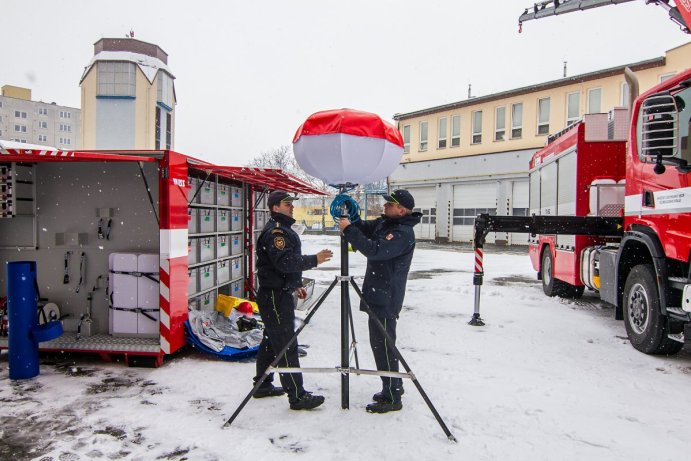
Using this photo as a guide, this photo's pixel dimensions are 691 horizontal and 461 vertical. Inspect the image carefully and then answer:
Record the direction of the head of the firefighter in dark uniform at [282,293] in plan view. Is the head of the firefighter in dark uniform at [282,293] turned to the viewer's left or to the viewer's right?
to the viewer's right

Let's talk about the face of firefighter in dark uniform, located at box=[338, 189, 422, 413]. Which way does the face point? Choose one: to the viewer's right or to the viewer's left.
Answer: to the viewer's left

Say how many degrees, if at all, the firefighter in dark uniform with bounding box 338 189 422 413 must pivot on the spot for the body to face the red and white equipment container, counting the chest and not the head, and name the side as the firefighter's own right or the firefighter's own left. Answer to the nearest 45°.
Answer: approximately 45° to the firefighter's own right

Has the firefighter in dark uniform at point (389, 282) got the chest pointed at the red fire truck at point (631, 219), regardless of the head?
no

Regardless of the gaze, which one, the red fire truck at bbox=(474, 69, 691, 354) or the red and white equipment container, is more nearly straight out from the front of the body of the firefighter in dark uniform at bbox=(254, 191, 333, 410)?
the red fire truck

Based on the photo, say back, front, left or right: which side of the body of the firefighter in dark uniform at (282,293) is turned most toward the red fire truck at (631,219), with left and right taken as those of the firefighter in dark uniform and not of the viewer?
front

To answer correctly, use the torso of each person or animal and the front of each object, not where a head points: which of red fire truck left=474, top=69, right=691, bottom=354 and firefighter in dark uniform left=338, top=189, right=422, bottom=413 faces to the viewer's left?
the firefighter in dark uniform

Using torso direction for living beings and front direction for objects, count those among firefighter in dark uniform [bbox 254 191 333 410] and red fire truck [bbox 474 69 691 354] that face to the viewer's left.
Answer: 0

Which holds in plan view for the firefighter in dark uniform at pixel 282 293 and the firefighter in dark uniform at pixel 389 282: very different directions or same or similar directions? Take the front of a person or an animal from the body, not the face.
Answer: very different directions

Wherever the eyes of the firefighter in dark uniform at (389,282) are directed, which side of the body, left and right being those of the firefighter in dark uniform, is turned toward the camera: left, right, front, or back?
left

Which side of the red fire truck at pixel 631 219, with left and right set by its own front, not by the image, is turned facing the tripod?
right

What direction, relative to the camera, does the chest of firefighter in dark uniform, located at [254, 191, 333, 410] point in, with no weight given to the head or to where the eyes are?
to the viewer's right
